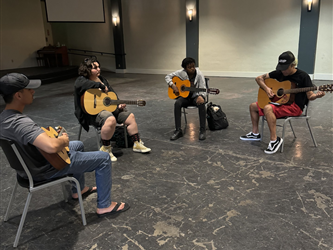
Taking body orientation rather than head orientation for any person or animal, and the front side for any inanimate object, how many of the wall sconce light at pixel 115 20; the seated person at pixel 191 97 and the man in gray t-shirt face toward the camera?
2

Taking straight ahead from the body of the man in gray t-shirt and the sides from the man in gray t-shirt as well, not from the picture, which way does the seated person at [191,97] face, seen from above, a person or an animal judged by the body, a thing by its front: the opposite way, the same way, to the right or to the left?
to the right

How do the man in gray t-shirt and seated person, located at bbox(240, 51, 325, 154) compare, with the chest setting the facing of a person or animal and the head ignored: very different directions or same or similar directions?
very different directions

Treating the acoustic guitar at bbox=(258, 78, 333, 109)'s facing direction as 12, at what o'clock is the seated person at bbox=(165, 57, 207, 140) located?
The seated person is roughly at 2 o'clock from the acoustic guitar.

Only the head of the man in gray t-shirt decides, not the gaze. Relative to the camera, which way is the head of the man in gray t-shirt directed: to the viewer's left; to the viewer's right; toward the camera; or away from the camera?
to the viewer's right

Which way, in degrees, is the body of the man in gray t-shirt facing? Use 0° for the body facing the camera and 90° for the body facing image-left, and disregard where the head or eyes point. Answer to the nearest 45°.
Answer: approximately 270°

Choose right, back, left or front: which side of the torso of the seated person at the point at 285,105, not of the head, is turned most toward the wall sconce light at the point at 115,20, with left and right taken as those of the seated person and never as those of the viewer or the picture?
right

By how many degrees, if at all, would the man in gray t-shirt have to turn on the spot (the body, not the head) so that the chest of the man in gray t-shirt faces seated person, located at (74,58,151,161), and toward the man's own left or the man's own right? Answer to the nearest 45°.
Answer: approximately 90° to the man's own left

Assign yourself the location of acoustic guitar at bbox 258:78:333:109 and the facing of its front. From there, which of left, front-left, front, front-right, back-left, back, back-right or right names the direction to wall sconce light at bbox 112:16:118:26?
right

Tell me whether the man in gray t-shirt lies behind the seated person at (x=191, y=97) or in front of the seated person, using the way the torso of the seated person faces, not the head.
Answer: in front
